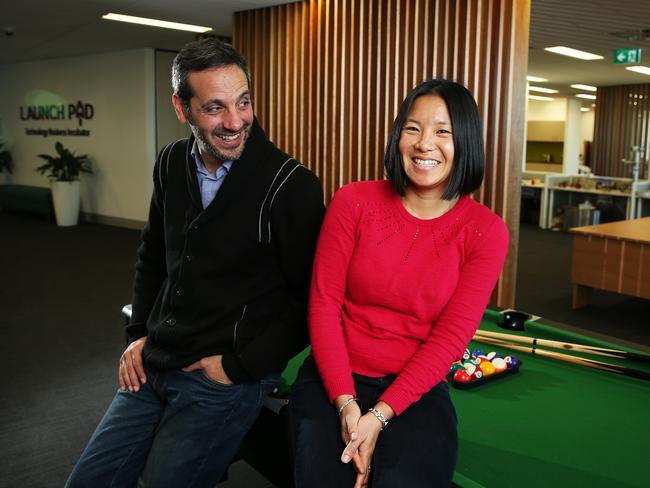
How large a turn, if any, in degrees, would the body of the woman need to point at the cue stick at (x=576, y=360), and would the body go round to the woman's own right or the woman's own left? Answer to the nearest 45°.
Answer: approximately 135° to the woman's own left

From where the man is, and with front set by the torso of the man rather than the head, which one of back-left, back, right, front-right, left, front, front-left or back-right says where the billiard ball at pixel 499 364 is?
back-left

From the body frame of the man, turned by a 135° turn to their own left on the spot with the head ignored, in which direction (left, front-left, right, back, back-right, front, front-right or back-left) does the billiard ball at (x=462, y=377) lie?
front

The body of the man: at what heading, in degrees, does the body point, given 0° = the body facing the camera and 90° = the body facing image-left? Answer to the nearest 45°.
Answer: approximately 45°

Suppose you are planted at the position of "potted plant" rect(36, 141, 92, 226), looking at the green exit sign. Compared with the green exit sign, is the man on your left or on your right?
right

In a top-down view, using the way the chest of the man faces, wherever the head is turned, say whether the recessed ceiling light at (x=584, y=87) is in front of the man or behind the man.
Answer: behind

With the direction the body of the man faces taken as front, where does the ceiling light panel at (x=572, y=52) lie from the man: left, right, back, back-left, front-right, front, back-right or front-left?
back

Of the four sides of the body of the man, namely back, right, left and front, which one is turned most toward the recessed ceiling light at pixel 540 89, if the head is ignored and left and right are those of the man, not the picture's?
back

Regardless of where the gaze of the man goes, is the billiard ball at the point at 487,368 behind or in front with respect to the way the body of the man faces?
behind

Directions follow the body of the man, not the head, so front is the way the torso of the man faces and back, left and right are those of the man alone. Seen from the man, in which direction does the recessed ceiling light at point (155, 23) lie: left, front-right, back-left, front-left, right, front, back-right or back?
back-right

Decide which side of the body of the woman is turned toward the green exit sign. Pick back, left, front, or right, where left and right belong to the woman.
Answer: back
